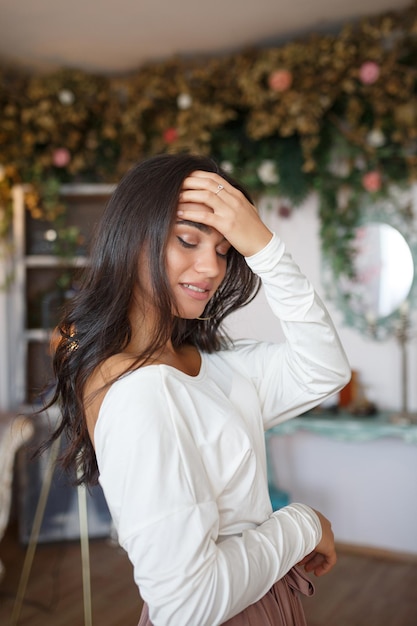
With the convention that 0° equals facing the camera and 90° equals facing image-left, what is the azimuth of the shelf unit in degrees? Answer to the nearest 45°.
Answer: approximately 0°

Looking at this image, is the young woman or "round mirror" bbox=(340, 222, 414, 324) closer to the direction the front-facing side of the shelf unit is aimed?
the young woman

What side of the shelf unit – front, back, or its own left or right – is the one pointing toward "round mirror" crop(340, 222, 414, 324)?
left

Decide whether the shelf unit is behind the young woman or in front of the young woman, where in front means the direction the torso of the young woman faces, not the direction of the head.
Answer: behind

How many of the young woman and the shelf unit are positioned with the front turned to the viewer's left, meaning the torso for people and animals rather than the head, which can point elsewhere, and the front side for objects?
0

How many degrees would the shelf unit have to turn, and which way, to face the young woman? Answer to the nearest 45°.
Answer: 0° — it already faces them
